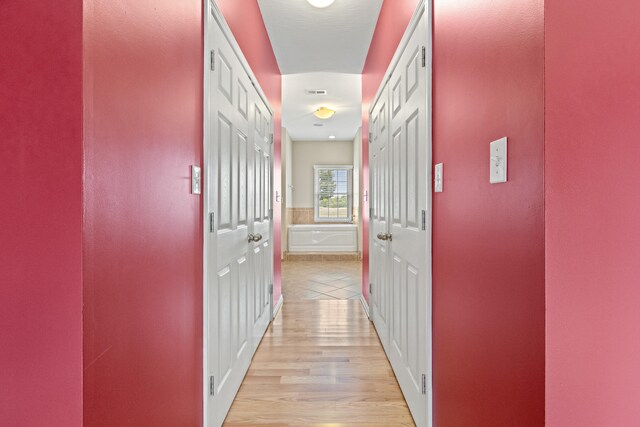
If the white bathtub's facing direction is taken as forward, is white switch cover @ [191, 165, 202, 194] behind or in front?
in front

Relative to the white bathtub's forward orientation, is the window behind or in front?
behind

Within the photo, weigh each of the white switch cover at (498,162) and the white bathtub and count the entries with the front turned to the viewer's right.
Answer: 0

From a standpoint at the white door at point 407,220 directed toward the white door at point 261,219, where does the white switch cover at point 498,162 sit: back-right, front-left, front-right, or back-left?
back-left

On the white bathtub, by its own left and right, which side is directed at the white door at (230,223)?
front

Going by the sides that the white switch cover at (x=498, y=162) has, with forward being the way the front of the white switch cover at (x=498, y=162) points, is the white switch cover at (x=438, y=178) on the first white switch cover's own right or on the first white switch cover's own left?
on the first white switch cover's own right

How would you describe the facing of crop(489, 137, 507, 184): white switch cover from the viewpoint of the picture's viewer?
facing the viewer and to the left of the viewer

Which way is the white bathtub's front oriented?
toward the camera

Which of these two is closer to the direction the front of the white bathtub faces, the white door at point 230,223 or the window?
the white door

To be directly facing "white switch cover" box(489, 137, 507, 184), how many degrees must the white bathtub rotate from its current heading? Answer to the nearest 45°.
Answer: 0° — it already faces it

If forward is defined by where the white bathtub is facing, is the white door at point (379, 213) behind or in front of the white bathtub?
in front

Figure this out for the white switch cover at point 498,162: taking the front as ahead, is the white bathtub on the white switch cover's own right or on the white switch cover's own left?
on the white switch cover's own right
